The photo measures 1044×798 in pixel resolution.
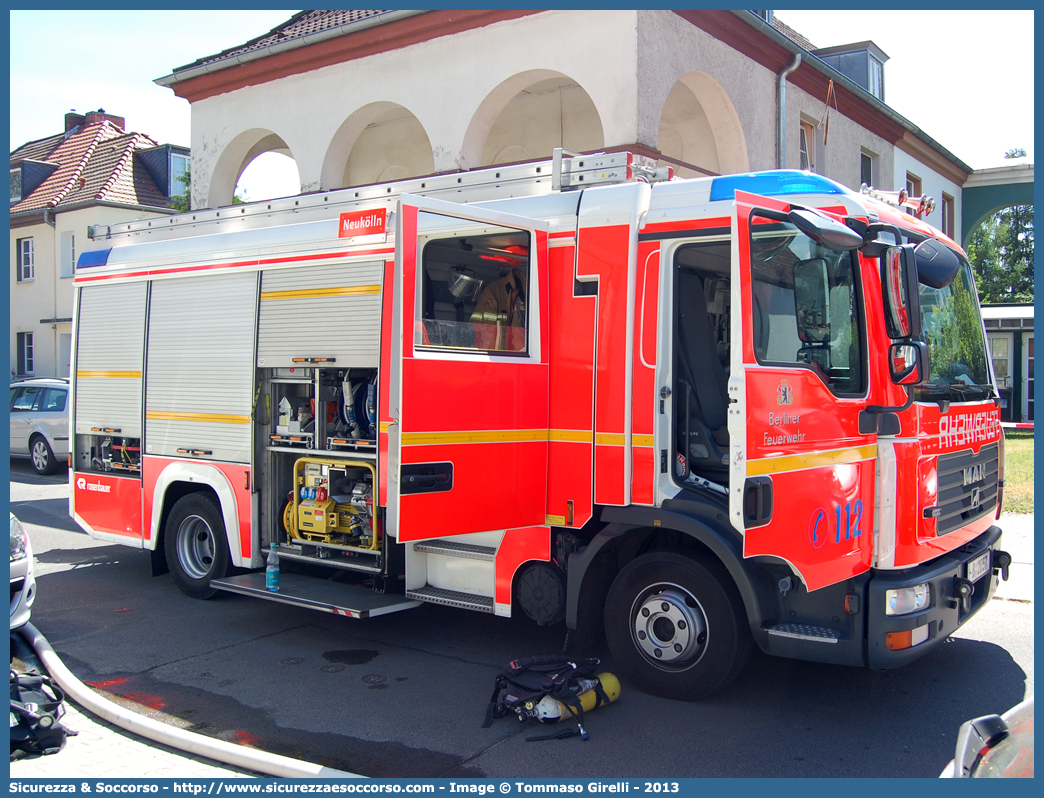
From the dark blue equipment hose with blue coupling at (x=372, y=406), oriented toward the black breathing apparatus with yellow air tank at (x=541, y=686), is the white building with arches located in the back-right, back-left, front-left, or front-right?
back-left

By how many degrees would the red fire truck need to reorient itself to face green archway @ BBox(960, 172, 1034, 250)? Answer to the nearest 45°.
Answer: approximately 90° to its left

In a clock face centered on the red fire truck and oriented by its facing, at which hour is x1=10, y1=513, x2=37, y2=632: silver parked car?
The silver parked car is roughly at 5 o'clock from the red fire truck.

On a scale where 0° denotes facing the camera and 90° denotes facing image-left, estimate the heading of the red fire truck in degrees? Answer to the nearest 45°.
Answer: approximately 315°
